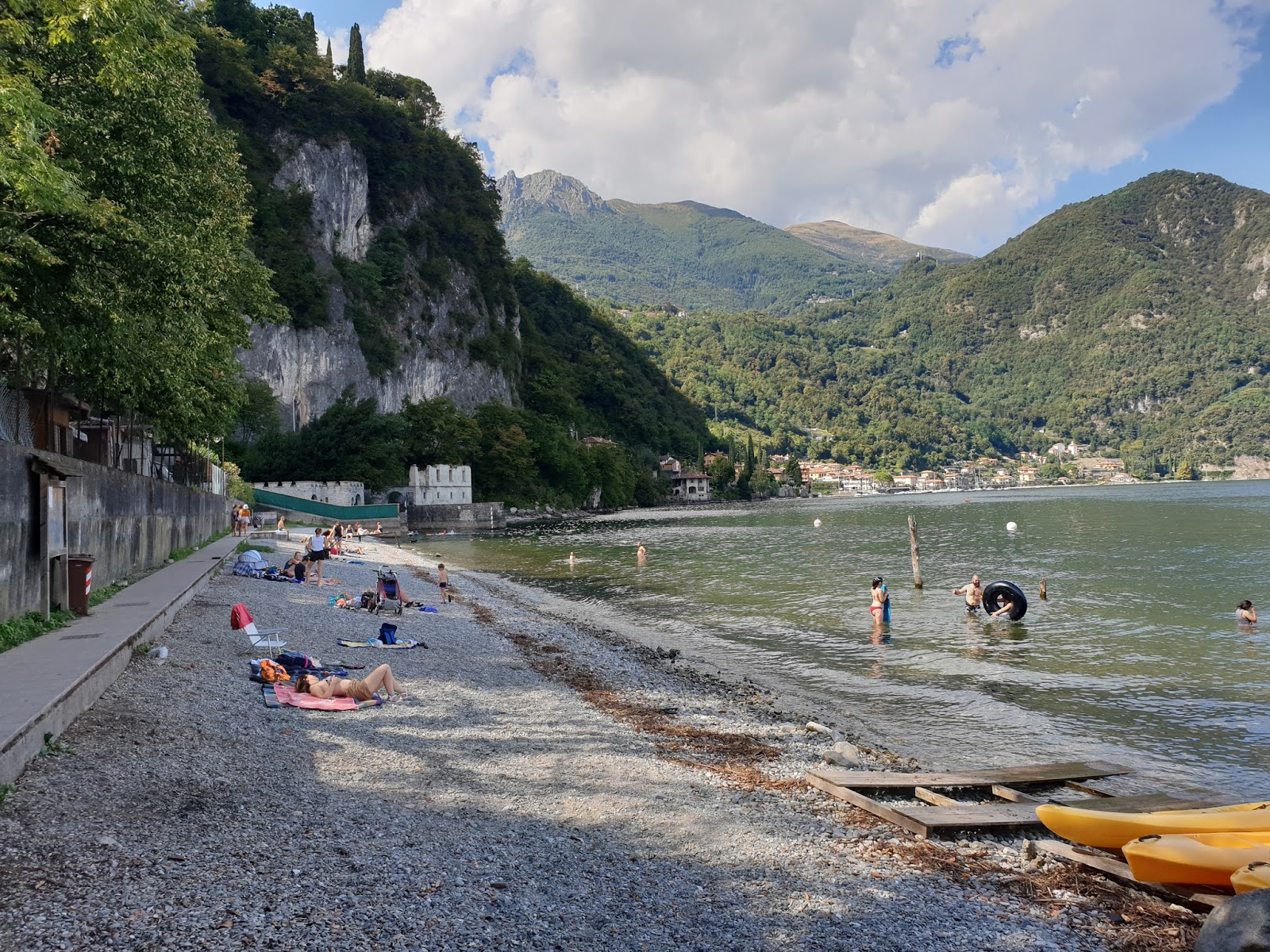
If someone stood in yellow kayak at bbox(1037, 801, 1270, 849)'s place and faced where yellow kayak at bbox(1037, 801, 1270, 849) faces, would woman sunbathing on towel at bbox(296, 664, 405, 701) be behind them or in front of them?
in front

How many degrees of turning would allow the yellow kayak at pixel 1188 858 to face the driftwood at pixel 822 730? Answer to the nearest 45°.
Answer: approximately 45° to its right

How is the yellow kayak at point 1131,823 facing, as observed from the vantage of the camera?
facing to the left of the viewer

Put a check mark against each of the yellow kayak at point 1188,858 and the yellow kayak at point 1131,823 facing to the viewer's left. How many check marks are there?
2

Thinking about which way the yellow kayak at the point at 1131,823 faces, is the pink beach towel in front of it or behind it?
in front

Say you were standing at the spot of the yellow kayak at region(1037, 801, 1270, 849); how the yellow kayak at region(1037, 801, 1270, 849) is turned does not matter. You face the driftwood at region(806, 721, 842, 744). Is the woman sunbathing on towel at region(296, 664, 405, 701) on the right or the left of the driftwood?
left

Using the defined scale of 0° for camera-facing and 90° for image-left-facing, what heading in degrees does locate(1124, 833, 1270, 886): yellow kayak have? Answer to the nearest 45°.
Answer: approximately 90°
